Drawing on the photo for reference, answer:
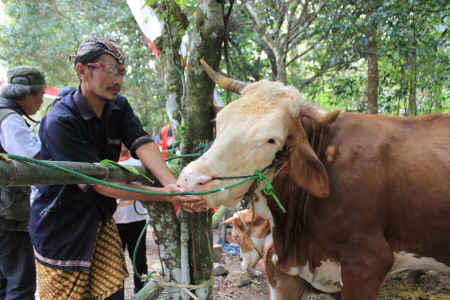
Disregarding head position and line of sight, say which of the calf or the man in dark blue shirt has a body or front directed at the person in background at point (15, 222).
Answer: the calf

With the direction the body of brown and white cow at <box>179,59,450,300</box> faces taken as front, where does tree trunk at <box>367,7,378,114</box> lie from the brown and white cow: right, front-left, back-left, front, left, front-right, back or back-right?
right

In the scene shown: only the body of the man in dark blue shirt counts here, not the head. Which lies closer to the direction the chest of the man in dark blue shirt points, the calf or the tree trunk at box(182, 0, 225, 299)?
the tree trunk

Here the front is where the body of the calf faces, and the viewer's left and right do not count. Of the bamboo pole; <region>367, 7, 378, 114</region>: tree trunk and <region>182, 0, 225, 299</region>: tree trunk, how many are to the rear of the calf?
1

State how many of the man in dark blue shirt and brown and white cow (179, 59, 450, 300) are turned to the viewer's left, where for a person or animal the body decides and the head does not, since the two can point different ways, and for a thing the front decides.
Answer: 1

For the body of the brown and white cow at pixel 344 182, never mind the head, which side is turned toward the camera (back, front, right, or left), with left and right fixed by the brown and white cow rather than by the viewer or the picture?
left

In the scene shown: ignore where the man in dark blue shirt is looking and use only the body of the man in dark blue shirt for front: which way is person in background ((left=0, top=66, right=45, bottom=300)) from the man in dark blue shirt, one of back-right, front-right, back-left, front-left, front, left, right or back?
back

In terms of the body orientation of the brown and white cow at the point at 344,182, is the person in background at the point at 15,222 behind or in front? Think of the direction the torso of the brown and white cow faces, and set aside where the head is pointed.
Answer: in front

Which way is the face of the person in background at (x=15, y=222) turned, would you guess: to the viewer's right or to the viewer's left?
to the viewer's right

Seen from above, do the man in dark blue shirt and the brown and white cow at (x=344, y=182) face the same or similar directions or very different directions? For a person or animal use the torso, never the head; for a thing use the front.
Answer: very different directions
